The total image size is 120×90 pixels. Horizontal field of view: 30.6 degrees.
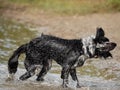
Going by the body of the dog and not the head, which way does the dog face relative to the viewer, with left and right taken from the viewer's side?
facing to the right of the viewer
